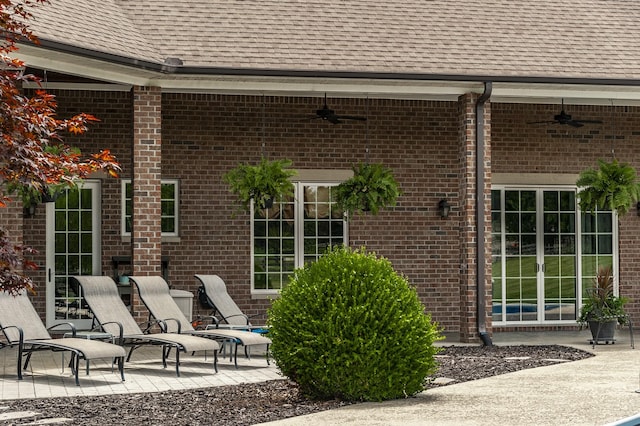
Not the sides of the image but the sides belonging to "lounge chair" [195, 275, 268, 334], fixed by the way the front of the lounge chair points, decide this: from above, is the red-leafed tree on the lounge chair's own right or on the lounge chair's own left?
on the lounge chair's own right

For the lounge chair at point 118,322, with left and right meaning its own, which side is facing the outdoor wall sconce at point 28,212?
back

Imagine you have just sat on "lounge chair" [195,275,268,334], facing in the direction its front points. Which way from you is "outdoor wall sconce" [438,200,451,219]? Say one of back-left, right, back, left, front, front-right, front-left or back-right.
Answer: left

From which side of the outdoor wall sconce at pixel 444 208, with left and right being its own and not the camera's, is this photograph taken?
front

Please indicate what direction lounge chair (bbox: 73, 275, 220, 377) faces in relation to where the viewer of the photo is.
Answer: facing the viewer and to the right of the viewer

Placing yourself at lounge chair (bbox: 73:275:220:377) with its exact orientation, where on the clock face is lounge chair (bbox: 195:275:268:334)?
lounge chair (bbox: 195:275:268:334) is roughly at 9 o'clock from lounge chair (bbox: 73:275:220:377).

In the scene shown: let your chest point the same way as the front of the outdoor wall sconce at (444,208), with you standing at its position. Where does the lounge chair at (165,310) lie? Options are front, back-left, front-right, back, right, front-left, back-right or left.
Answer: front-right

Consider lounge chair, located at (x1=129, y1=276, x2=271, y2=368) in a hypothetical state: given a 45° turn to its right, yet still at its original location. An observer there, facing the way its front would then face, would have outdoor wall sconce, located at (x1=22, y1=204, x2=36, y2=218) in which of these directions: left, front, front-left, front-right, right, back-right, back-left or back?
back-right

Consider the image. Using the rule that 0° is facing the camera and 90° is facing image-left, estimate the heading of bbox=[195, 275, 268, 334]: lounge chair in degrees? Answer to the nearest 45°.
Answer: approximately 315°

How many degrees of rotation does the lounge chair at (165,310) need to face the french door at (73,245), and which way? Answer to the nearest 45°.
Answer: approximately 180°

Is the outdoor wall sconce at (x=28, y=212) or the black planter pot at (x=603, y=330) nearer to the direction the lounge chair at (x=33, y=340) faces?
the black planter pot
